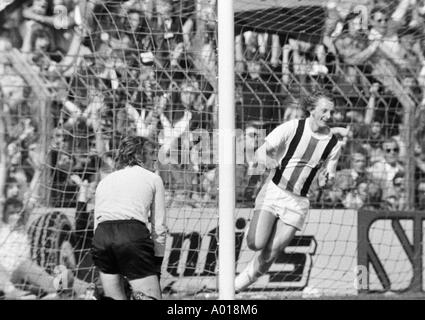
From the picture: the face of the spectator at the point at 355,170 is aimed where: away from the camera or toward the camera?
toward the camera

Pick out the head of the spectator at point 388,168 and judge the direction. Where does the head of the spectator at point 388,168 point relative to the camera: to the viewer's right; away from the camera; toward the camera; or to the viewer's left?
toward the camera

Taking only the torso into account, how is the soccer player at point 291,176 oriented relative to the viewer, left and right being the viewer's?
facing the viewer and to the right of the viewer

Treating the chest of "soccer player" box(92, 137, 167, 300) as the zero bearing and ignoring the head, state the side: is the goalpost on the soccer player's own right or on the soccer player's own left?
on the soccer player's own right

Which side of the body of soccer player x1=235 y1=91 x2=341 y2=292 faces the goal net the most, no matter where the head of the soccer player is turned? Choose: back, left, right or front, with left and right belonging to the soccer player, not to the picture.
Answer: back

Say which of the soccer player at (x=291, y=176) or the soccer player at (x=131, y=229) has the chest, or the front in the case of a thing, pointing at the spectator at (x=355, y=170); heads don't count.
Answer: the soccer player at (x=131, y=229)

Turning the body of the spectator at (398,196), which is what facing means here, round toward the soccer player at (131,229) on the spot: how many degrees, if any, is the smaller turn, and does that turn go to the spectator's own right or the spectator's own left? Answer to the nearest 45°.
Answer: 0° — they already face them

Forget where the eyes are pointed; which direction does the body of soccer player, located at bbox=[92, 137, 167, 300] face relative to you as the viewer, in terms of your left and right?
facing away from the viewer and to the right of the viewer

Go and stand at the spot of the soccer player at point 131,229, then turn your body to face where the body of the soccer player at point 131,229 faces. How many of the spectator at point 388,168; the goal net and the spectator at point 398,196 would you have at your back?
0

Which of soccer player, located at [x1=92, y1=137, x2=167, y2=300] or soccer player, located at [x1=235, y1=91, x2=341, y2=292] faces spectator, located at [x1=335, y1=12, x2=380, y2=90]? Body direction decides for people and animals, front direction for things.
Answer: soccer player, located at [x1=92, y1=137, x2=167, y2=300]

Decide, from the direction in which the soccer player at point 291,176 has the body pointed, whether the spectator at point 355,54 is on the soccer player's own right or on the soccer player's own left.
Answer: on the soccer player's own left

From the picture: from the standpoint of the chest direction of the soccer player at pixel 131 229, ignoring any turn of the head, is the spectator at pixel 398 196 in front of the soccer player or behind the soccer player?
in front

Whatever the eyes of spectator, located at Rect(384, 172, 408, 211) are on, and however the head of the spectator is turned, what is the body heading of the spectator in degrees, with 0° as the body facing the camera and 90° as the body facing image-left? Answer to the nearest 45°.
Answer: approximately 45°

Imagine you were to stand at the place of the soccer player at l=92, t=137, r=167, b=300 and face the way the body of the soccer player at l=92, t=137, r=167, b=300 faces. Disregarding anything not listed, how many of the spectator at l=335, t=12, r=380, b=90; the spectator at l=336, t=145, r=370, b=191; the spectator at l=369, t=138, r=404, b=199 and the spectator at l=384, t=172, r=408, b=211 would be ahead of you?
4
